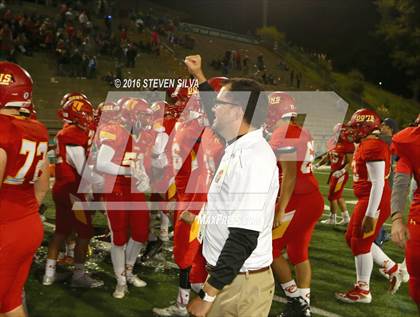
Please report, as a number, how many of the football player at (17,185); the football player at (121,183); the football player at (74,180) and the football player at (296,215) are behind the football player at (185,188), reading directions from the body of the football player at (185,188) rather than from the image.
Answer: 1

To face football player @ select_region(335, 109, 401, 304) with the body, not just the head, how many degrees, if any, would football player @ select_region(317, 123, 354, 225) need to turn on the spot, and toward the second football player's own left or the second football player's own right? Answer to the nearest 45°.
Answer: approximately 45° to the second football player's own left

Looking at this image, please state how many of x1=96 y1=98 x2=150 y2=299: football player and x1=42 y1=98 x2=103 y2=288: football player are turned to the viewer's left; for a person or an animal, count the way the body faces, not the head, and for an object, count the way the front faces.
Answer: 0

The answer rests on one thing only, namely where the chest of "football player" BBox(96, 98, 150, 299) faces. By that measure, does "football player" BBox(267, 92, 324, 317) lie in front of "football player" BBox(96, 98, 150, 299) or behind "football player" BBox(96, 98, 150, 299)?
in front

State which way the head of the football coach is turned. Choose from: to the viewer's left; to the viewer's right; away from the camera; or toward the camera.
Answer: to the viewer's left
